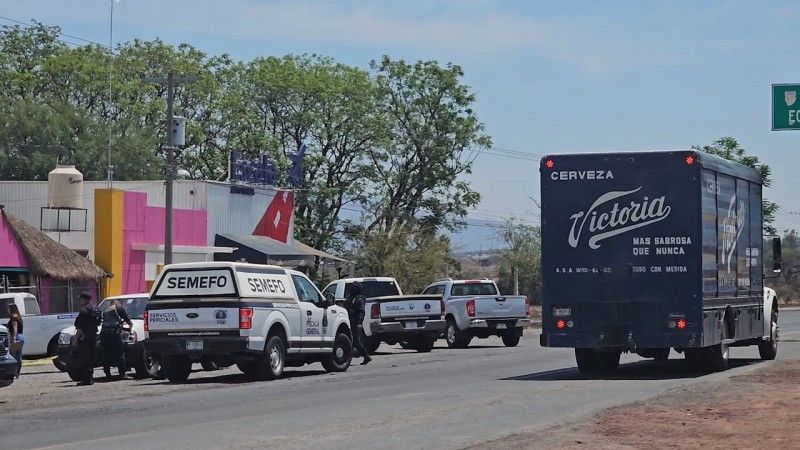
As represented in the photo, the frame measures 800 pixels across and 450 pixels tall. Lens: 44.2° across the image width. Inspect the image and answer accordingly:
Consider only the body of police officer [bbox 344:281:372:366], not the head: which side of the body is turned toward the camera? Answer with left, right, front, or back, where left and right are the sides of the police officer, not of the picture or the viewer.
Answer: left

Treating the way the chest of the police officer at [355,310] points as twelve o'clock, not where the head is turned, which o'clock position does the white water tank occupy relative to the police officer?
The white water tank is roughly at 2 o'clock from the police officer.

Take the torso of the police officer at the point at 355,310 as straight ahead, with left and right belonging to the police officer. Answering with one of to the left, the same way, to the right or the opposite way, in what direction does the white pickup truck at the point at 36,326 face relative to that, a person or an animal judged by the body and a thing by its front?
the same way

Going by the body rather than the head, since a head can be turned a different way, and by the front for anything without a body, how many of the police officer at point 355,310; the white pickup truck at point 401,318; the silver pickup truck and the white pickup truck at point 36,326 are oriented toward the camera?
0

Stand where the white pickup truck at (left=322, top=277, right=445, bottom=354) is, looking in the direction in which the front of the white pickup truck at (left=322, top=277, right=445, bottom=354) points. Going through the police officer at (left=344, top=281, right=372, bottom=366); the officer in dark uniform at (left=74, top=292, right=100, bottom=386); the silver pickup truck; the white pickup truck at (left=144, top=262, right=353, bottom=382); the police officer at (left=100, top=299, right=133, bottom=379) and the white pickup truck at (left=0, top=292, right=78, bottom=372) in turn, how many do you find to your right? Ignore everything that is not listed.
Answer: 1

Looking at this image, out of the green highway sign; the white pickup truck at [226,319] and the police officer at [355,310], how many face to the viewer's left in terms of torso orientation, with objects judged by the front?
1

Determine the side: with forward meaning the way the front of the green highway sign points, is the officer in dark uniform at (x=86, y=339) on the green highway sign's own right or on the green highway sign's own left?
on the green highway sign's own right

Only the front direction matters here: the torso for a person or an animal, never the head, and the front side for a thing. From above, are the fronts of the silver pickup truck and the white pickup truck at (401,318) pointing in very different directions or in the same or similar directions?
same or similar directions

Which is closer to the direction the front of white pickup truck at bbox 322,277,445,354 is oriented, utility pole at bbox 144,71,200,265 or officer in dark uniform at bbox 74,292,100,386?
the utility pole

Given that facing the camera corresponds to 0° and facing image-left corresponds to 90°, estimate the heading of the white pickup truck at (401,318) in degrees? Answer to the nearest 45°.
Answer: approximately 135°

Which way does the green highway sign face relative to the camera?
toward the camera

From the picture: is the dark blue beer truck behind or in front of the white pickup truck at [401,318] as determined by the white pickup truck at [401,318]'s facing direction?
behind

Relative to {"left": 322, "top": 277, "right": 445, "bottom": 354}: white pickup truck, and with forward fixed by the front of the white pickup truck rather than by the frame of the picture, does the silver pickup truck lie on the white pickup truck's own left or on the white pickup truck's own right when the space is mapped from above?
on the white pickup truck's own right

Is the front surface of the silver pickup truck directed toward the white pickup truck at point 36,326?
no

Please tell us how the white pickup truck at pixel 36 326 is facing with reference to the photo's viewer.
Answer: facing to the left of the viewer

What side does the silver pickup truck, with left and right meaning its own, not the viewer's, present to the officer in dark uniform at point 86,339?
left

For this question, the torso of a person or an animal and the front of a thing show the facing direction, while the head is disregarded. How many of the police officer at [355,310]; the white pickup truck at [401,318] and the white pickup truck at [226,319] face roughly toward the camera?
0
